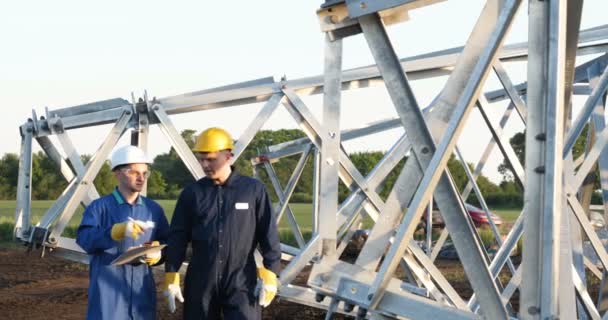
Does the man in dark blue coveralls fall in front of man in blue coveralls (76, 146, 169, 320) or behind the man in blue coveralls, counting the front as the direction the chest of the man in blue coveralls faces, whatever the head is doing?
in front

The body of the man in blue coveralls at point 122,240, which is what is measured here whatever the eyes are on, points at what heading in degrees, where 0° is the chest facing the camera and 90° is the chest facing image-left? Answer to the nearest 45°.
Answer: approximately 315°

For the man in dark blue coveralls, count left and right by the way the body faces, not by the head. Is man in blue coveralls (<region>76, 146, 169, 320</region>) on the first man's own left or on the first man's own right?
on the first man's own right

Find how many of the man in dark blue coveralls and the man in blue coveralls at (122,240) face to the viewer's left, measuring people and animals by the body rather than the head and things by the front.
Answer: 0

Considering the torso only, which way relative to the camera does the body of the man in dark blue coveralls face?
toward the camera
